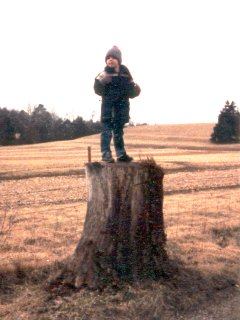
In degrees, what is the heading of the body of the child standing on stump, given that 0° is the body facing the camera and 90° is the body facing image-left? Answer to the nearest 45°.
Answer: approximately 0°
